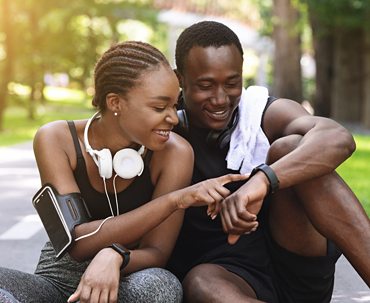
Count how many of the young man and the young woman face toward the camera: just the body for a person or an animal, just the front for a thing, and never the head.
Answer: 2

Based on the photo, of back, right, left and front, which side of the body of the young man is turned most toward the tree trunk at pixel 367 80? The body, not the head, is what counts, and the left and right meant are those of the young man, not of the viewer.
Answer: back

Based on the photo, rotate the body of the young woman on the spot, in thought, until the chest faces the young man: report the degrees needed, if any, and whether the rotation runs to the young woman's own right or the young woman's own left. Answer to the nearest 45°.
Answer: approximately 90° to the young woman's own left

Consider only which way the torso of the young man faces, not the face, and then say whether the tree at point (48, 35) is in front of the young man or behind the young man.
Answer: behind

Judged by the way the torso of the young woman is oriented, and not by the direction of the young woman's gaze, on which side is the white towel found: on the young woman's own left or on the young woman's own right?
on the young woman's own left

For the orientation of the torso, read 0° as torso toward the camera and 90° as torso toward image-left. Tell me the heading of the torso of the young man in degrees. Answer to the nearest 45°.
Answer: approximately 0°

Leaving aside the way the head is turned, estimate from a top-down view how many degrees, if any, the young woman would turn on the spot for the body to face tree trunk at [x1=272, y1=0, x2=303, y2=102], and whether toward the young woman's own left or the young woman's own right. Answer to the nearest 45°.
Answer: approximately 180°
